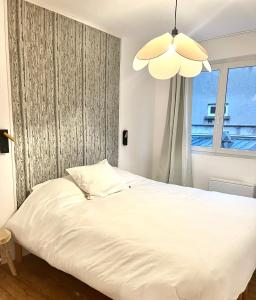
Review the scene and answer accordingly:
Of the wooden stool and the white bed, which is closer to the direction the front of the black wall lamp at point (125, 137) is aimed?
the white bed

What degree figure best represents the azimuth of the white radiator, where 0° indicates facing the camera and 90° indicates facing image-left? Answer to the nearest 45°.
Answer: approximately 45°

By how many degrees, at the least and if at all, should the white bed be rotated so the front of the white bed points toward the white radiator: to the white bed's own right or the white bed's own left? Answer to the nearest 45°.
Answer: approximately 90° to the white bed's own left

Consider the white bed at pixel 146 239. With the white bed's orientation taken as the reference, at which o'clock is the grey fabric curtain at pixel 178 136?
The grey fabric curtain is roughly at 8 o'clock from the white bed.

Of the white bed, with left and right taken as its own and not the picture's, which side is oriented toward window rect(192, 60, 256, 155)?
left

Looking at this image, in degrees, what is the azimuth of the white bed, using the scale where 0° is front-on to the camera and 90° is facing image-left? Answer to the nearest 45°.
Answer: approximately 315°

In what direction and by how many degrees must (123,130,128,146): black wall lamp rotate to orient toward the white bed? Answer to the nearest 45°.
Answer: approximately 45° to its right

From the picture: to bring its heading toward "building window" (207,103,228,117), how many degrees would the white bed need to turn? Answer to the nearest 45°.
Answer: approximately 90° to its left

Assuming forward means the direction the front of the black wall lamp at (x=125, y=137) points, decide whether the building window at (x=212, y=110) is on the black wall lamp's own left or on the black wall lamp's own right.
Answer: on the black wall lamp's own left
